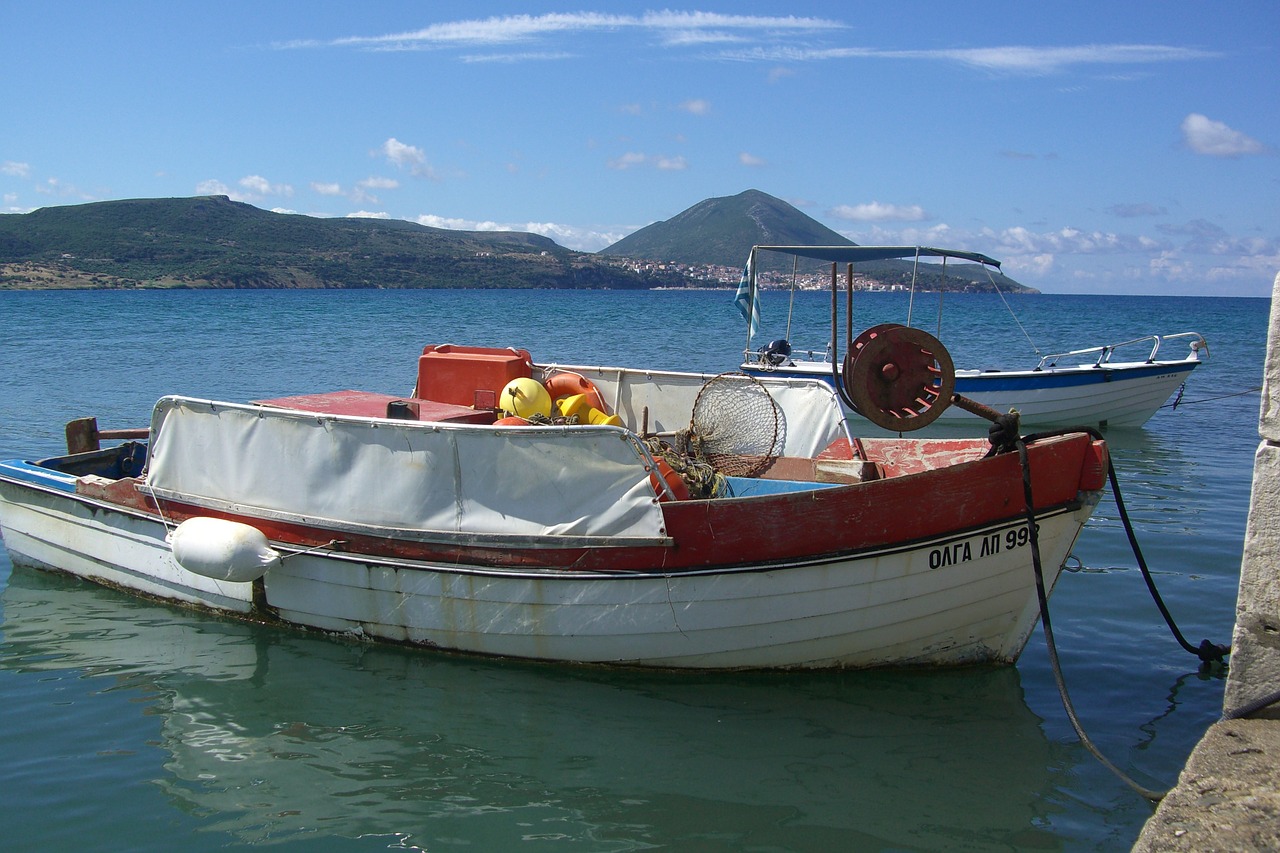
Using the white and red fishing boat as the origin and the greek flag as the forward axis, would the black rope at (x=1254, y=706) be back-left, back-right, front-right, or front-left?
back-right

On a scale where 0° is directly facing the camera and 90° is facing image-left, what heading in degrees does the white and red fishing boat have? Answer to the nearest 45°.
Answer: approximately 315°

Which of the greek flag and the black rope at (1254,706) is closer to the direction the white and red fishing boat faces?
the black rope

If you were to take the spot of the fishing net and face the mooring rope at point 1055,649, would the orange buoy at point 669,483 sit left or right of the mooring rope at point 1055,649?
right

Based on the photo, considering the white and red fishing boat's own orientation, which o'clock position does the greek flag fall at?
The greek flag is roughly at 8 o'clock from the white and red fishing boat.

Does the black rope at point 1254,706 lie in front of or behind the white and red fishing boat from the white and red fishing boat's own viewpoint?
in front
